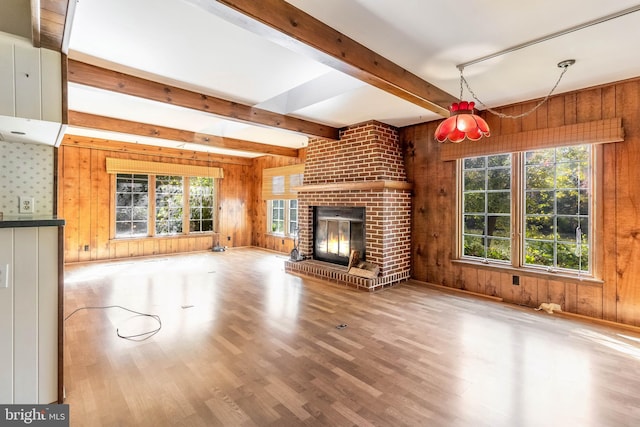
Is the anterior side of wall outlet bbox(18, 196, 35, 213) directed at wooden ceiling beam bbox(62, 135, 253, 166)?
no

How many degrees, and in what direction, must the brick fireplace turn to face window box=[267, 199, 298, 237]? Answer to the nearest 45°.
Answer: approximately 90° to its right

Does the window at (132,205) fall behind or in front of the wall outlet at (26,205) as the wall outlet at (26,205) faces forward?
behind

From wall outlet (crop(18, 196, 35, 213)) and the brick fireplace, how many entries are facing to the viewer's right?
0

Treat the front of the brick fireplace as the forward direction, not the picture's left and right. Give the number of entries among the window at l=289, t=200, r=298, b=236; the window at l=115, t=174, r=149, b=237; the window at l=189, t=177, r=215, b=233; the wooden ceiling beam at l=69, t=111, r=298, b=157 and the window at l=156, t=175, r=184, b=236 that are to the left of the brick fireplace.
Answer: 0

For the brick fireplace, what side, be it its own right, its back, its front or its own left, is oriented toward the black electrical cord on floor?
front

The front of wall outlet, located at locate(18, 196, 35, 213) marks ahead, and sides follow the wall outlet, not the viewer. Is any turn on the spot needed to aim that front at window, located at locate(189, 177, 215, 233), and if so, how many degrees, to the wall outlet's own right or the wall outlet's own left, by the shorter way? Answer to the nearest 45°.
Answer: approximately 135° to the wall outlet's own left

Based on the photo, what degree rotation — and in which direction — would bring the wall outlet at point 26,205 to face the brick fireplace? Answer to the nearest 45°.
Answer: approximately 90° to its left

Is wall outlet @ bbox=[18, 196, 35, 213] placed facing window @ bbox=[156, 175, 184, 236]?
no

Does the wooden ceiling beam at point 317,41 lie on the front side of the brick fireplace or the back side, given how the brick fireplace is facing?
on the front side

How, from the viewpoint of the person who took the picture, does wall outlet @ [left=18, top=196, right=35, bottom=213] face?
facing the viewer

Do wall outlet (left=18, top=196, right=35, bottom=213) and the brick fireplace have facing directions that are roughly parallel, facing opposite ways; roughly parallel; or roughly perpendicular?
roughly perpendicular

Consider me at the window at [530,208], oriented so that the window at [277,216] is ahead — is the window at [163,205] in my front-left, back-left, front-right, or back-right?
front-left

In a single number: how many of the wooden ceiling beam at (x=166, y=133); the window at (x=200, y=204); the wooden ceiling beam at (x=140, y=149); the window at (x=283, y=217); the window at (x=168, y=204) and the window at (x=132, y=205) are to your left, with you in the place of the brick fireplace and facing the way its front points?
0

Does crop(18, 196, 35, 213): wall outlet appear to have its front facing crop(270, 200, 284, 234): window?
no

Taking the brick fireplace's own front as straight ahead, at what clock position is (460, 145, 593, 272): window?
The window is roughly at 8 o'clock from the brick fireplace.
